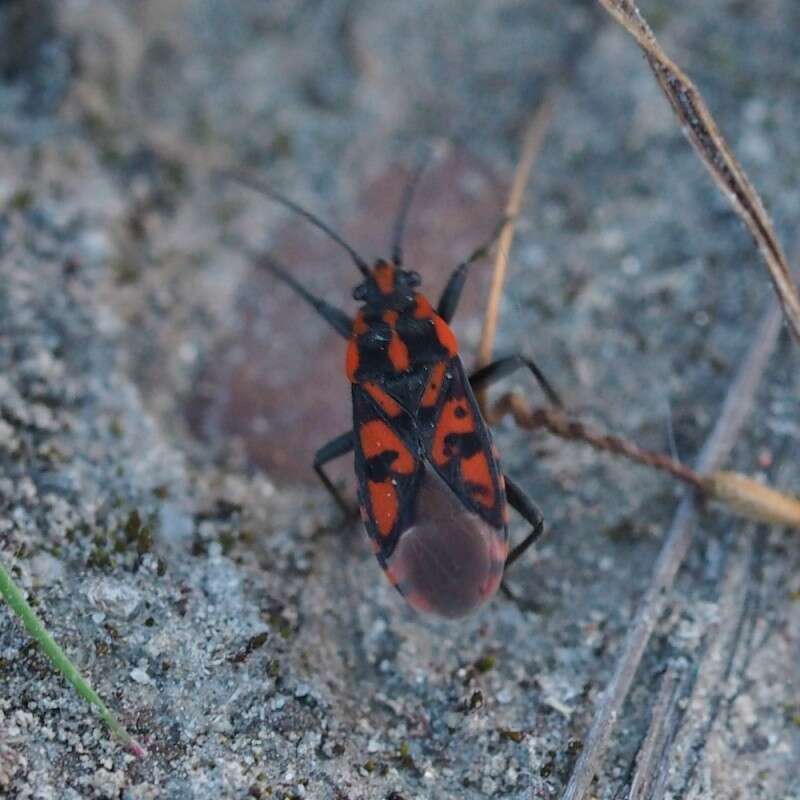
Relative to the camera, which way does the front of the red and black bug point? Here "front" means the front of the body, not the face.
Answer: away from the camera

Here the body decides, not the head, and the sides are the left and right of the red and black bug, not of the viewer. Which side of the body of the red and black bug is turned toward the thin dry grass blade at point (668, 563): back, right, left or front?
right

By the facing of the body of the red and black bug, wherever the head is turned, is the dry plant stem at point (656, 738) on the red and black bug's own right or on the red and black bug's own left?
on the red and black bug's own right
